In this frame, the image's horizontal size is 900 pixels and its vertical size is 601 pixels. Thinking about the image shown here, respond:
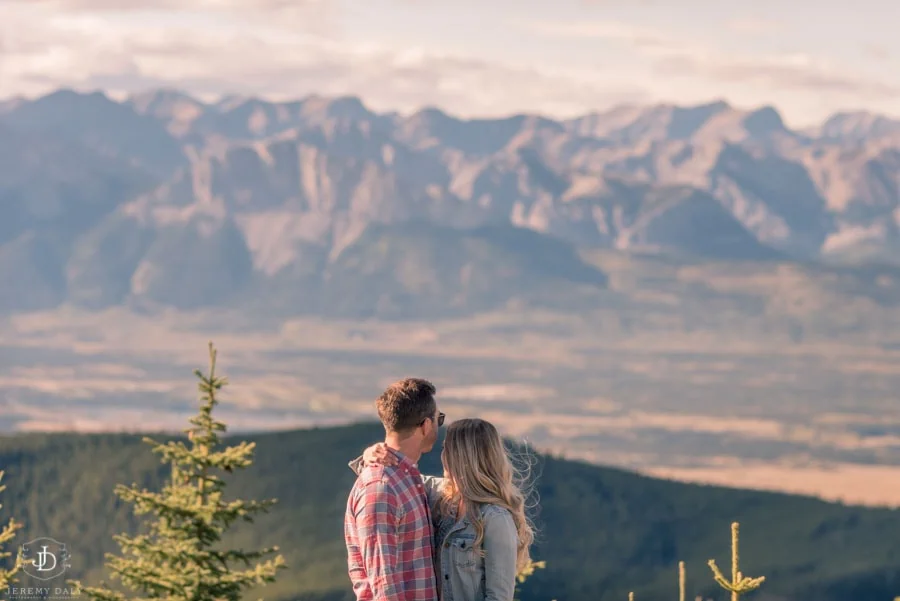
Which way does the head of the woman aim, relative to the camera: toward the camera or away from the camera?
away from the camera

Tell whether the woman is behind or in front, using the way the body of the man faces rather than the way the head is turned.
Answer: in front

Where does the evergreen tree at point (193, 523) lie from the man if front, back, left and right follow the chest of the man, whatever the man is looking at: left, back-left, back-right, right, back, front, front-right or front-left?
back-left

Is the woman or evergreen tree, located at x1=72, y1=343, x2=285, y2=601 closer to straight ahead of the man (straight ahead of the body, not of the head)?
the woman
